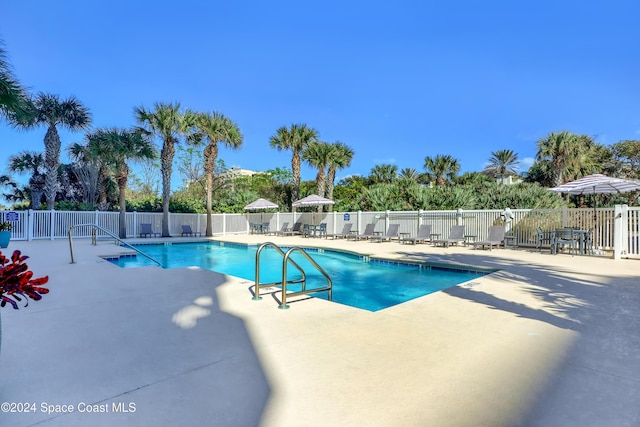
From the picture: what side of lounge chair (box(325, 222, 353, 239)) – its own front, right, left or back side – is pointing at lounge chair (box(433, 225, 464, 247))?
left

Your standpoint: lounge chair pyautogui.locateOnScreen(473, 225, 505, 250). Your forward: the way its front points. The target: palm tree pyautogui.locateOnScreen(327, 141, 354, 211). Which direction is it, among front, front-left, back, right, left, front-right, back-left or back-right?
right

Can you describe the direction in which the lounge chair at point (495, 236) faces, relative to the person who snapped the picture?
facing the viewer and to the left of the viewer

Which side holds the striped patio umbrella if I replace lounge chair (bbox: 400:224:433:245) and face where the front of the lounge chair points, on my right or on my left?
on my left

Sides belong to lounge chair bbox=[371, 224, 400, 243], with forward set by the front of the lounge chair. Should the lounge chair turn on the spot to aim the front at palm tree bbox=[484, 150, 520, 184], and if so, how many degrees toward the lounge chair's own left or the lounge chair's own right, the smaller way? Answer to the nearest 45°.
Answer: approximately 180°

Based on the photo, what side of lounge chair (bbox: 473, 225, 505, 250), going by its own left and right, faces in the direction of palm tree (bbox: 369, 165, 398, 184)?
right

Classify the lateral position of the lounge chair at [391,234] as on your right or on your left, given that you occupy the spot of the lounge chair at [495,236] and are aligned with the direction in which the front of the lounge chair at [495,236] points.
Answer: on your right

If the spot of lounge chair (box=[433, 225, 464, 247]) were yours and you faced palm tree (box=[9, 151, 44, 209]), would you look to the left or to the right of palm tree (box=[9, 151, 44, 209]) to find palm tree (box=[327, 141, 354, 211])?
right

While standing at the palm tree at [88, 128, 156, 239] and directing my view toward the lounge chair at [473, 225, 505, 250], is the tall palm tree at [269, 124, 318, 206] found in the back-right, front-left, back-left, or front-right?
front-left

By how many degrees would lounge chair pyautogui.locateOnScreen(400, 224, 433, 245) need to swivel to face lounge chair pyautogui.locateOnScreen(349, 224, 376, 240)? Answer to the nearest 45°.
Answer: approximately 90° to its right

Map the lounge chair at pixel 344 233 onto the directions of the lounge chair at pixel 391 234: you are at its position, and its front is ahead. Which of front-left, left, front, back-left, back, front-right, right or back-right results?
right

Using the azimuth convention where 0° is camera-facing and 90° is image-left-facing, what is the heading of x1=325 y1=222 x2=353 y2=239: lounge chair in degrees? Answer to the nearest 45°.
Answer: approximately 45°

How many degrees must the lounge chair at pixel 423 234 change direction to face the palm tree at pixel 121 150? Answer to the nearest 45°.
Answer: approximately 45° to its right

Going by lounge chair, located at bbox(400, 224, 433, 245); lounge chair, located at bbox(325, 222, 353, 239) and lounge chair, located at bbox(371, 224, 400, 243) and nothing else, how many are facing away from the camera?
0

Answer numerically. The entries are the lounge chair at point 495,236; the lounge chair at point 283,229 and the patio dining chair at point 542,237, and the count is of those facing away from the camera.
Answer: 0

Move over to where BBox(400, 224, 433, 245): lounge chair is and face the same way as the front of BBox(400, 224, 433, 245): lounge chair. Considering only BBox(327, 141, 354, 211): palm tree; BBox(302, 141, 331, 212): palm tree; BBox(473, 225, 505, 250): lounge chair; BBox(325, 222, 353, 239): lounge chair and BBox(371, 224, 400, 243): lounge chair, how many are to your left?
1
